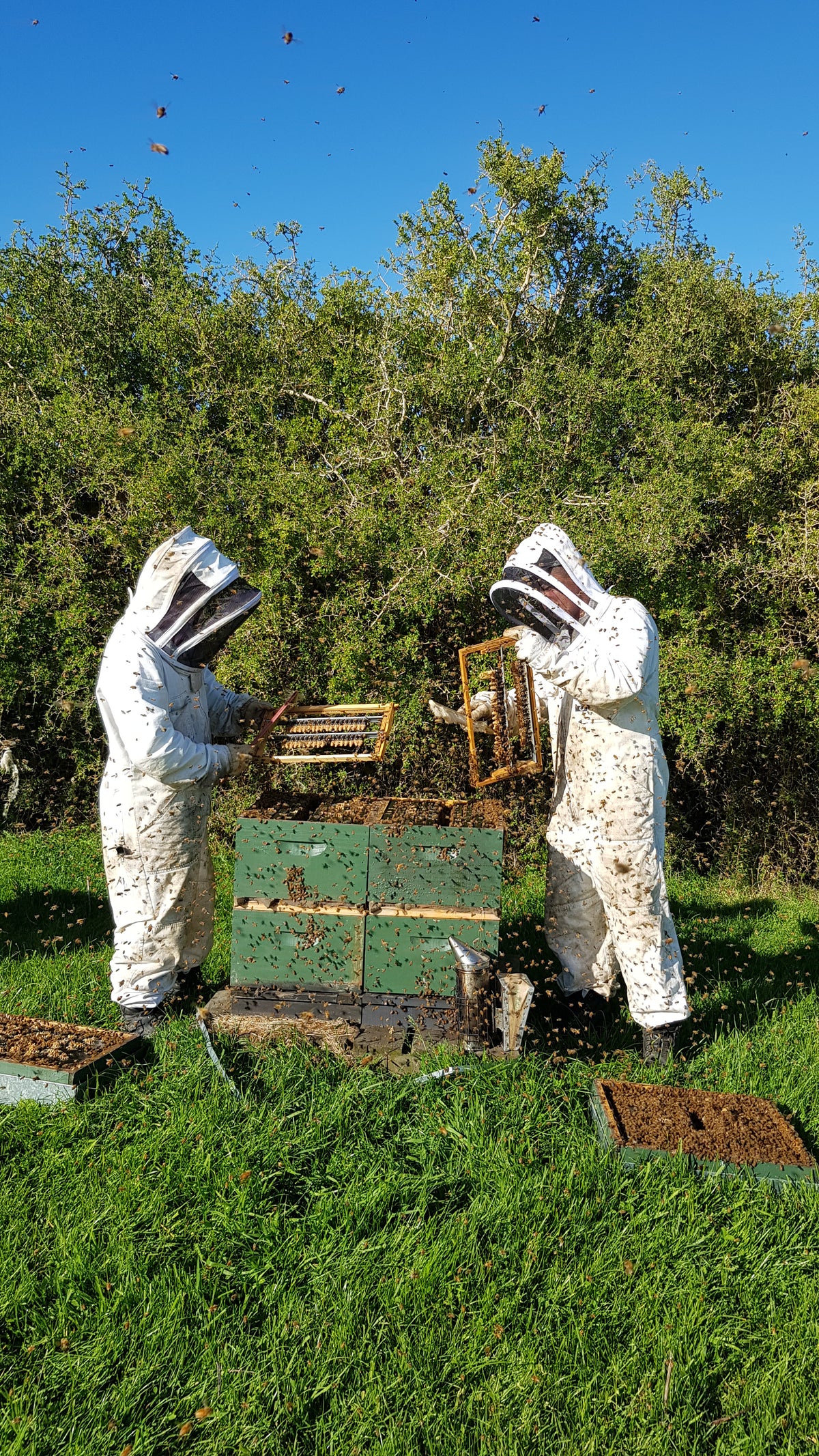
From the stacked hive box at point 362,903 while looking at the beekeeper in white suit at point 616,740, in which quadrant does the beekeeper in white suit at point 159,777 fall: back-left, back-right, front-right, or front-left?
back-left

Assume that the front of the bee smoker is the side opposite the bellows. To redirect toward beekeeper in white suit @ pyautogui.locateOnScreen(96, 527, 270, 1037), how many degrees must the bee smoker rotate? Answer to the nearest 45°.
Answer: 0° — it already faces them

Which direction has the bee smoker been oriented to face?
to the viewer's left
